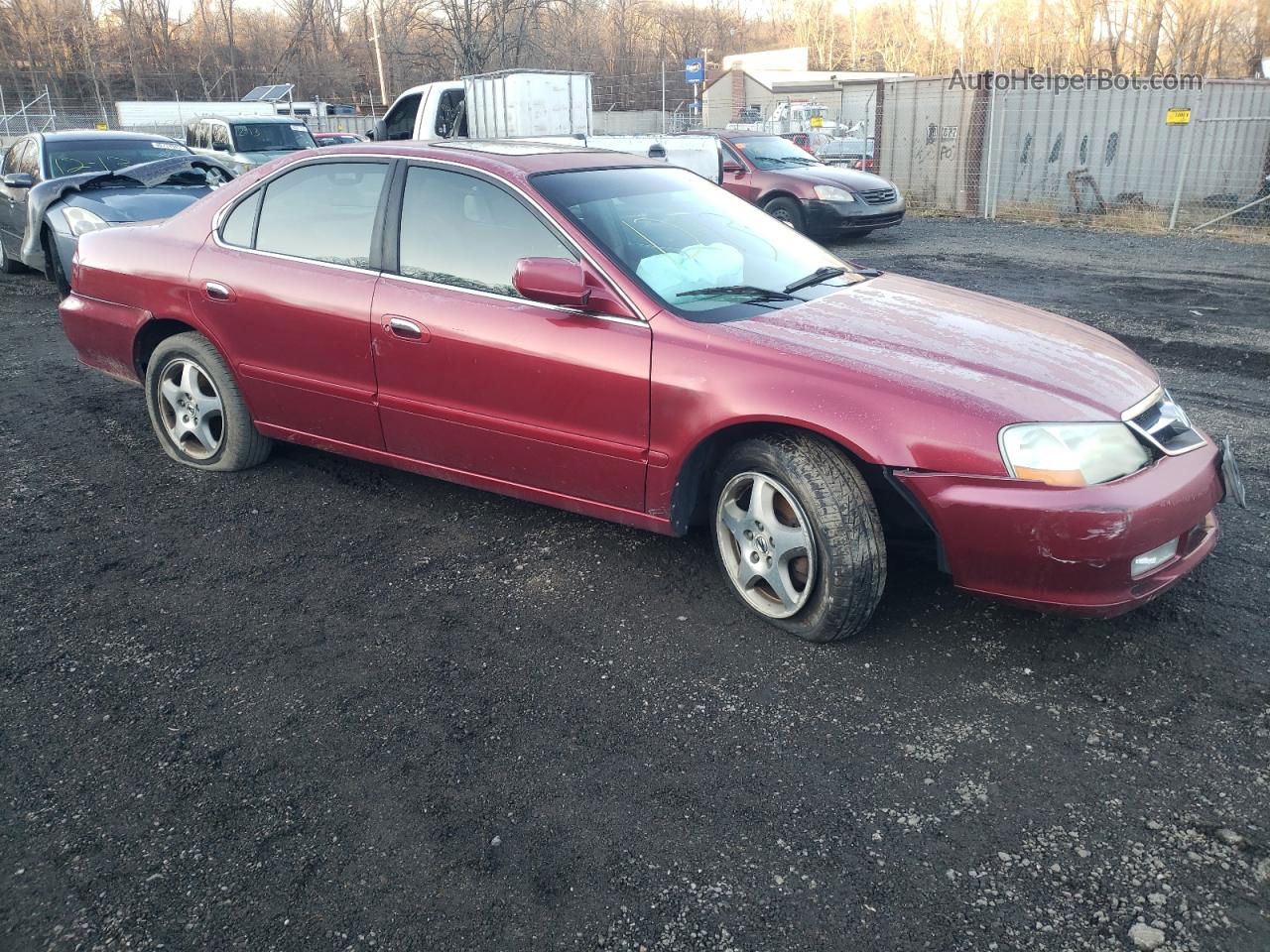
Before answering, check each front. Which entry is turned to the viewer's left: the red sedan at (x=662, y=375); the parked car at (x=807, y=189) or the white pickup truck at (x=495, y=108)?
the white pickup truck

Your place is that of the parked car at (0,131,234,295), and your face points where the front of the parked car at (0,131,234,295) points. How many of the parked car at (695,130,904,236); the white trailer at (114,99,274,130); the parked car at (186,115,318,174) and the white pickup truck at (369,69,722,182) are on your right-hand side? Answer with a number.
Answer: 0

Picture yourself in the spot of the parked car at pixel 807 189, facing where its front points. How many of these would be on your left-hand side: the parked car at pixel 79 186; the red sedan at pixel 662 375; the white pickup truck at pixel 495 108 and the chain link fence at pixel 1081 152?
1

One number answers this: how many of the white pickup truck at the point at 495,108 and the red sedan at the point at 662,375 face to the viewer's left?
1

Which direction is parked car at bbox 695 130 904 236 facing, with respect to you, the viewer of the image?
facing the viewer and to the right of the viewer

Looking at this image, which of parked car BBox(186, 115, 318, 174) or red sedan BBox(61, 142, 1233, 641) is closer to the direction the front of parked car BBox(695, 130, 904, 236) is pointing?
the red sedan

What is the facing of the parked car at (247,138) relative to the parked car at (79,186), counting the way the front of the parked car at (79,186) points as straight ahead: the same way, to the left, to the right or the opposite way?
the same way

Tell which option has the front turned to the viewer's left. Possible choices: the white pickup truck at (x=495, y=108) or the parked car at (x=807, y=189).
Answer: the white pickup truck

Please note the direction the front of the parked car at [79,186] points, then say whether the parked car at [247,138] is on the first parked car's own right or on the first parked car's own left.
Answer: on the first parked car's own left

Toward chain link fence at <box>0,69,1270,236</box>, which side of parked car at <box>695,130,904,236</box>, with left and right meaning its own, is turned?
left

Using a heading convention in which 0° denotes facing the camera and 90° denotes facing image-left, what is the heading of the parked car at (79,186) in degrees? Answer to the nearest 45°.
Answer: approximately 315°

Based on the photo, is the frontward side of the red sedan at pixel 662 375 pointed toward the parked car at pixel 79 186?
no

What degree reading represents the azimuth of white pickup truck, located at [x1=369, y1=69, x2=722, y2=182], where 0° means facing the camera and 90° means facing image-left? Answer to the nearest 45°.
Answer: approximately 90°

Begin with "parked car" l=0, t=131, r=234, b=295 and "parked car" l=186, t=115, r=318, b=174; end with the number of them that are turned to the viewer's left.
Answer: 0

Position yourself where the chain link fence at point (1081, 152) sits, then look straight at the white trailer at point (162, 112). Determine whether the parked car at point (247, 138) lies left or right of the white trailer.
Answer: left

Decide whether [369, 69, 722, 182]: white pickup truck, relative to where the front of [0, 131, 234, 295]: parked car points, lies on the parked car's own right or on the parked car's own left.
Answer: on the parked car's own left
